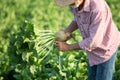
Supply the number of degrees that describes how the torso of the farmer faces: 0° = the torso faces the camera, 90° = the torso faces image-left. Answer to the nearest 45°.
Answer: approximately 45°
